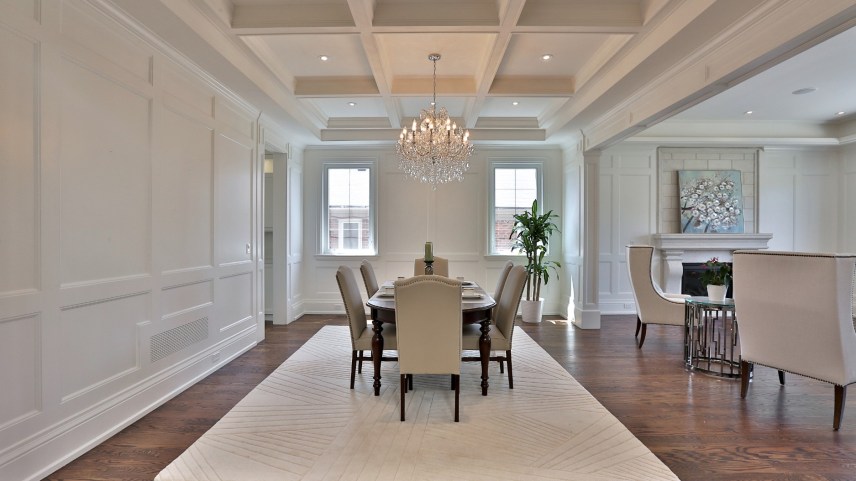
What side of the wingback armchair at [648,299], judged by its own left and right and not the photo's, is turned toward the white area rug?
right

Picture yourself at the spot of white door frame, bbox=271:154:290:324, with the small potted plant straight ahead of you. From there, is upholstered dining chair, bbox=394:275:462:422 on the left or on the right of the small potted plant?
right

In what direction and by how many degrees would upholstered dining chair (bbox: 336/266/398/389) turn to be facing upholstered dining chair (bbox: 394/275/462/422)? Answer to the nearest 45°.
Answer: approximately 45° to its right

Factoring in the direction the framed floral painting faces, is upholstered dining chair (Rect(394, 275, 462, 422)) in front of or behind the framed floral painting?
in front

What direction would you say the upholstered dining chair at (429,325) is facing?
away from the camera

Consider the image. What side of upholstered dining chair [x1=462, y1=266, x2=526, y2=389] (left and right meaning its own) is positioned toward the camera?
left

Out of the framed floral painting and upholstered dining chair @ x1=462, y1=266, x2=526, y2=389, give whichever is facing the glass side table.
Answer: the framed floral painting

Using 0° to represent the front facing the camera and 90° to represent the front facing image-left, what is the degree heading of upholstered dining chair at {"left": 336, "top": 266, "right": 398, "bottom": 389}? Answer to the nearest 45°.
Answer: approximately 270°

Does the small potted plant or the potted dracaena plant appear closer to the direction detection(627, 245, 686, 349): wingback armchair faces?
the small potted plant

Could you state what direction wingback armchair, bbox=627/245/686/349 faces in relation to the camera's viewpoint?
facing to the right of the viewer

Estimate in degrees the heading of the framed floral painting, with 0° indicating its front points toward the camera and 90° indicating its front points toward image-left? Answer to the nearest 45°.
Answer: approximately 0°

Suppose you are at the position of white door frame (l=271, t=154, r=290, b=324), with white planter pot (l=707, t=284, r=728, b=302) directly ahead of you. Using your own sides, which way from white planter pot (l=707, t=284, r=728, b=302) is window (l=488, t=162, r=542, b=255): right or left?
left

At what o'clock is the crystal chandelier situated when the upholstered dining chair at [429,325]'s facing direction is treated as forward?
The crystal chandelier is roughly at 12 o'clock from the upholstered dining chair.
